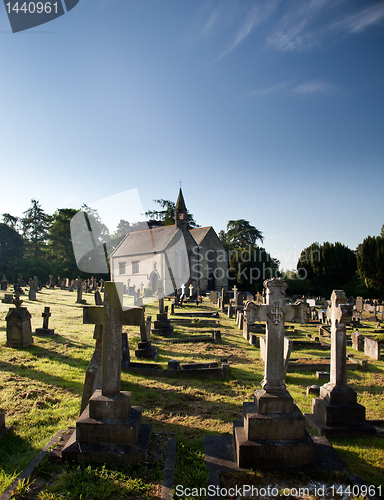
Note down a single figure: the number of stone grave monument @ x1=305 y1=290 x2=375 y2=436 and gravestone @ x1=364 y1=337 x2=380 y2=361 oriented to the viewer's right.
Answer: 0

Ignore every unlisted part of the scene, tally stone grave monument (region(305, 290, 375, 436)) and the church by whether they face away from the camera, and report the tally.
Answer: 0

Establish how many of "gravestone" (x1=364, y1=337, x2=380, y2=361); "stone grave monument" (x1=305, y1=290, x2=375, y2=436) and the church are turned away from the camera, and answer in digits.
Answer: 0

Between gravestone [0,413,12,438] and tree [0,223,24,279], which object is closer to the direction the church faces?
the gravestone

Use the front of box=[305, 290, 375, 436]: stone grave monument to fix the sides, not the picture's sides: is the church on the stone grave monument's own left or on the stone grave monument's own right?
on the stone grave monument's own right

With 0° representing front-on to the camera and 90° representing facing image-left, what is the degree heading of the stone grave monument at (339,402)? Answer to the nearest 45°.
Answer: approximately 45°

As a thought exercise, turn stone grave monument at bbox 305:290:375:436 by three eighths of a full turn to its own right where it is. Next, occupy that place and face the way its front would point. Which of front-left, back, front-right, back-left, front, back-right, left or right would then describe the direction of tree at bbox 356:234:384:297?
front

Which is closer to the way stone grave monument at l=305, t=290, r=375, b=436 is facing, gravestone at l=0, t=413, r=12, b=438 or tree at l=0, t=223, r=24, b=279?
the gravestone
